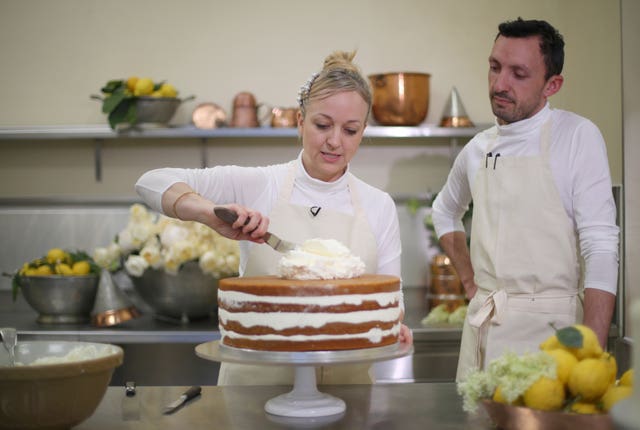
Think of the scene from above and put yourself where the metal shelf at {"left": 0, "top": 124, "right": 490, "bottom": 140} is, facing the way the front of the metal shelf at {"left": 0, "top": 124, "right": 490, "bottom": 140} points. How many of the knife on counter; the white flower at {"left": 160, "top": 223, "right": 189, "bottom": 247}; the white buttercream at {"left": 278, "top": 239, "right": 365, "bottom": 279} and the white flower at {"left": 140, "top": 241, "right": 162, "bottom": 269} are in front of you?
4

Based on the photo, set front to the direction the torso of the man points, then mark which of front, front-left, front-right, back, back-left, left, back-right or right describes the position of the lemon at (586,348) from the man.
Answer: front-left

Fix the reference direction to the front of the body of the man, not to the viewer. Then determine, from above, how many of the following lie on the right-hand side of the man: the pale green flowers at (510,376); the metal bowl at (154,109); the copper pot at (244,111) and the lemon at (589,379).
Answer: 2

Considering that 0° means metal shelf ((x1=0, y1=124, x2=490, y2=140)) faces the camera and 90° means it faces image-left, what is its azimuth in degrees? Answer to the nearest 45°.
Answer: approximately 0°

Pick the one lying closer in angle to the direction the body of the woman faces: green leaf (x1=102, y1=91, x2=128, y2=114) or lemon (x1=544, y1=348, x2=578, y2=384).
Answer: the lemon

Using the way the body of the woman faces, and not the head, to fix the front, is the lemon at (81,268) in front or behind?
behind

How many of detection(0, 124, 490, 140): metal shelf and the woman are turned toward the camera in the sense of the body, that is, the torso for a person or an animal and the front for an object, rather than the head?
2

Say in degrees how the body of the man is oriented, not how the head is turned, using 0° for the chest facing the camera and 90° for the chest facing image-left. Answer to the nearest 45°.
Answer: approximately 45°

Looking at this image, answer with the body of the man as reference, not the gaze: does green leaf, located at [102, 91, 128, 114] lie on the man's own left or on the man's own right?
on the man's own right
